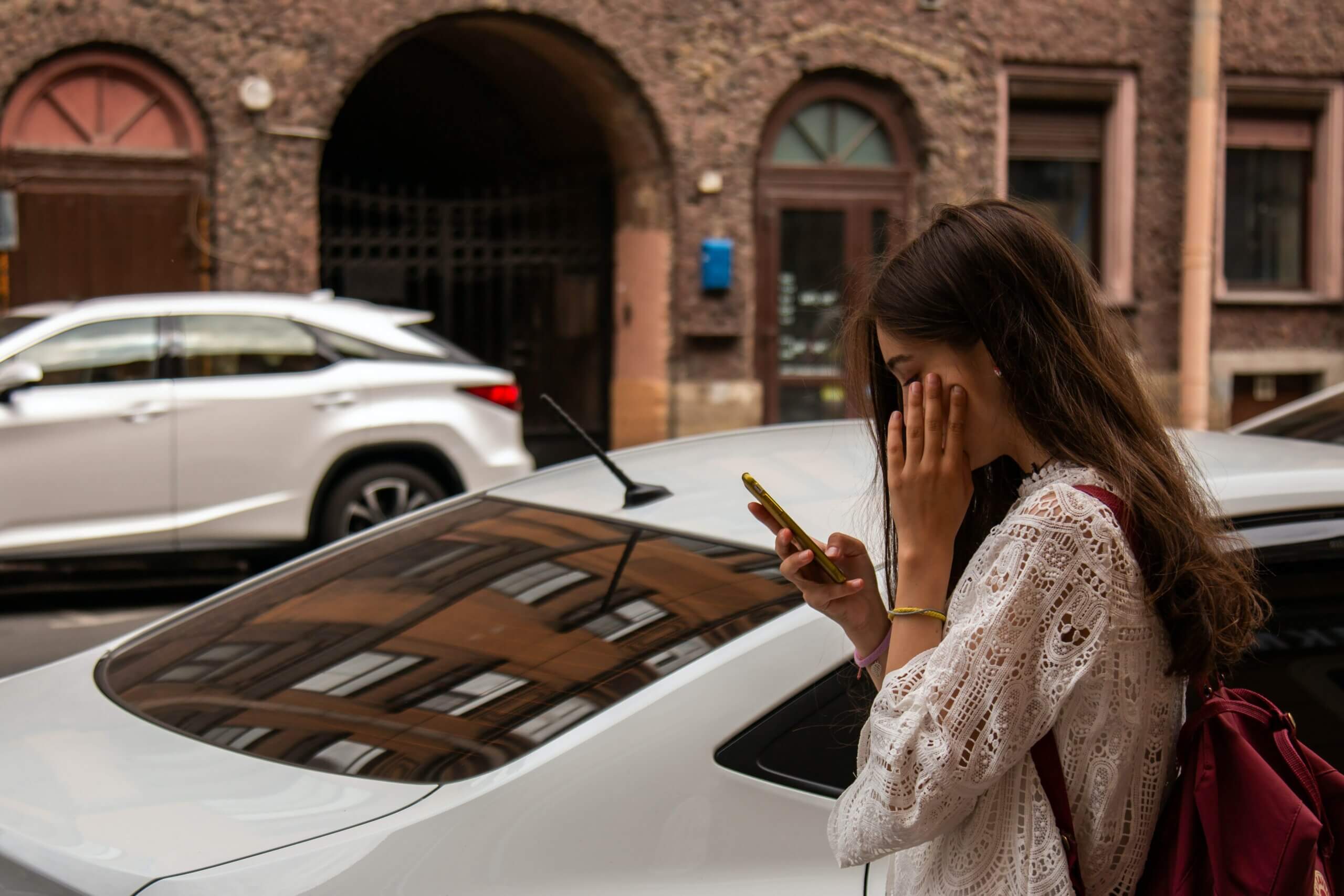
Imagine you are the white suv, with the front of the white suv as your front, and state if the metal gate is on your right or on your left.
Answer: on your right

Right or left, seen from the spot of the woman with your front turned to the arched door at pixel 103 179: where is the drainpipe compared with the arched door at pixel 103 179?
right

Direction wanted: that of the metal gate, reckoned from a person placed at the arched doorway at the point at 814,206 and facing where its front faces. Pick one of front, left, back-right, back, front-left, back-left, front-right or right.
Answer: right

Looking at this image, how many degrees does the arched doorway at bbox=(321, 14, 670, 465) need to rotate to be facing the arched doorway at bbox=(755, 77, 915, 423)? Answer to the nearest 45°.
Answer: approximately 90° to its left

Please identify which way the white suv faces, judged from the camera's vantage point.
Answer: facing to the left of the viewer

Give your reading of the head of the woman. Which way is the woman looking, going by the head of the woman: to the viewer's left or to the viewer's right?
to the viewer's left

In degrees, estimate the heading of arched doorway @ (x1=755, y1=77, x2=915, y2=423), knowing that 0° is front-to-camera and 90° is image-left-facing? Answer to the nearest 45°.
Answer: approximately 0°

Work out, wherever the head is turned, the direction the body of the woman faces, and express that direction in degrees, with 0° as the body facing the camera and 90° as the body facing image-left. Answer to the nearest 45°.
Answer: approximately 90°

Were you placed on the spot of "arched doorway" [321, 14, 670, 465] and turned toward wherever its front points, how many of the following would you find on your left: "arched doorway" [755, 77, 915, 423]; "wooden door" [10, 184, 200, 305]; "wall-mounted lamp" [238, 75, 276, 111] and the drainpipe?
2

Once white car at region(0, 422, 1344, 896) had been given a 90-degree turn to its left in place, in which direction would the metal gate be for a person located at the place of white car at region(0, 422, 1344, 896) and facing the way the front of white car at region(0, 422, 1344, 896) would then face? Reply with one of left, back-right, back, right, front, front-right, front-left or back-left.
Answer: front-right

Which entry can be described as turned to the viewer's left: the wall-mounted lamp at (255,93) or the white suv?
the white suv

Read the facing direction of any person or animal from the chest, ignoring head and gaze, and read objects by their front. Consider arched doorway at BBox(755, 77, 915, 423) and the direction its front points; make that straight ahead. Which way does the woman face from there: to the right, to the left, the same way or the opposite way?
to the right

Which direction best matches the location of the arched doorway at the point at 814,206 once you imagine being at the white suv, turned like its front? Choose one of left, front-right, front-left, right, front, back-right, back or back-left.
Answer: back-right

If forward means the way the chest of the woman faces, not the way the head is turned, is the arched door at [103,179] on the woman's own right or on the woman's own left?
on the woman's own right
